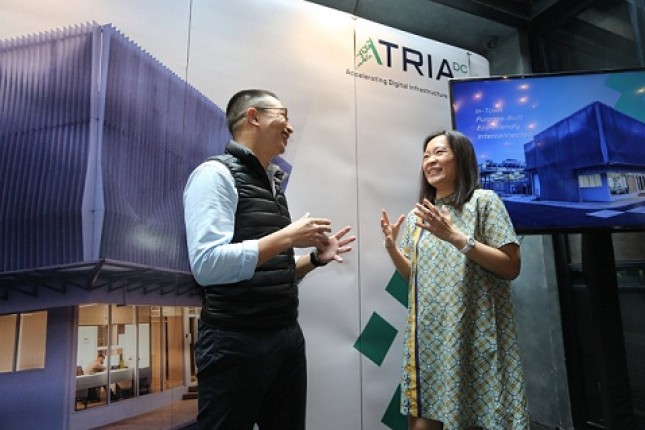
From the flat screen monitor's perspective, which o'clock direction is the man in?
The man is roughly at 1 o'clock from the flat screen monitor.

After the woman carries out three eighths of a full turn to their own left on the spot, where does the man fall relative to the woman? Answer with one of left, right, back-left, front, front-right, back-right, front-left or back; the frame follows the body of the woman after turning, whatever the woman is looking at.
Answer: back-right

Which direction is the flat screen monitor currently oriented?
toward the camera

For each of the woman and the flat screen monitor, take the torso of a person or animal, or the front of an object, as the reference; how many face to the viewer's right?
0

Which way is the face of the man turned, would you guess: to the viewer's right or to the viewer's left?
to the viewer's right

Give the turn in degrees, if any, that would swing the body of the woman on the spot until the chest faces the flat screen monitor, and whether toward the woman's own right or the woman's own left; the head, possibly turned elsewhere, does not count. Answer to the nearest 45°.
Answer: approximately 180°

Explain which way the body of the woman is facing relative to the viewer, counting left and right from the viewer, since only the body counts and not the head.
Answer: facing the viewer and to the left of the viewer

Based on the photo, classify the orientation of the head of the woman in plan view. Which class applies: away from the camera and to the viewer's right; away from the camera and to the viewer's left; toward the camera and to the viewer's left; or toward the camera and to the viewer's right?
toward the camera and to the viewer's left

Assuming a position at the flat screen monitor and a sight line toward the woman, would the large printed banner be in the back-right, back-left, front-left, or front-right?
front-right

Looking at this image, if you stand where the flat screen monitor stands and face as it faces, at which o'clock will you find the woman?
The woman is roughly at 1 o'clock from the flat screen monitor.
